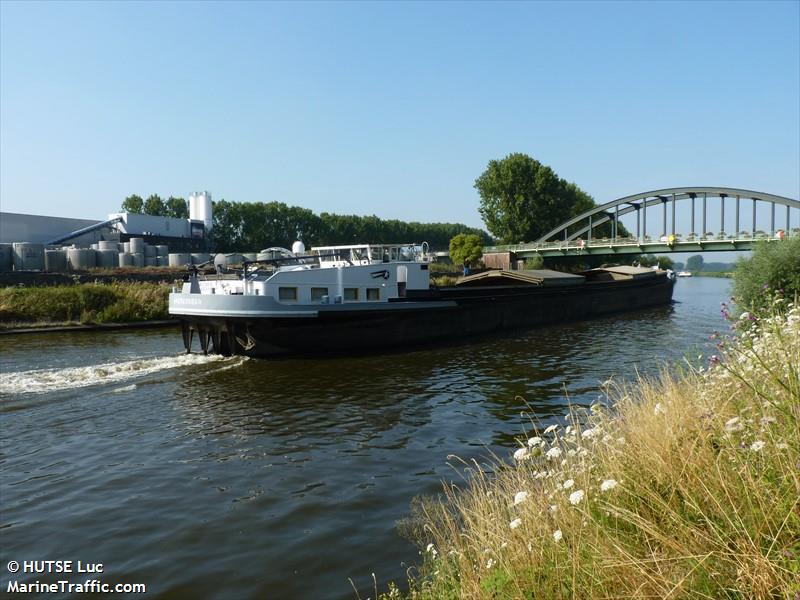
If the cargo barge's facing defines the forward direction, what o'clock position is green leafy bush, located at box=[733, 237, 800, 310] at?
The green leafy bush is roughly at 2 o'clock from the cargo barge.

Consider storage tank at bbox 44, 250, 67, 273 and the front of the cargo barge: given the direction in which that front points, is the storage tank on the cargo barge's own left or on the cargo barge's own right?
on the cargo barge's own left

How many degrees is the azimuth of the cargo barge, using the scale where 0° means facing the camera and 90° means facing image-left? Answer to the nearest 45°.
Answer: approximately 225°

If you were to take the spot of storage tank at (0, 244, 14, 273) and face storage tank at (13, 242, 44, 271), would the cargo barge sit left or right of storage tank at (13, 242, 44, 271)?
right

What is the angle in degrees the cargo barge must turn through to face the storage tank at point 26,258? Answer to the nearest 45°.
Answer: approximately 90° to its left

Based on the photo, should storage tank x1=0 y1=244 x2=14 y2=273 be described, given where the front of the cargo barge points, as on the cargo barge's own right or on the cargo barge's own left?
on the cargo barge's own left

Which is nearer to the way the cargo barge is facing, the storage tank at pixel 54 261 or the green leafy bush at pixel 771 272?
the green leafy bush
